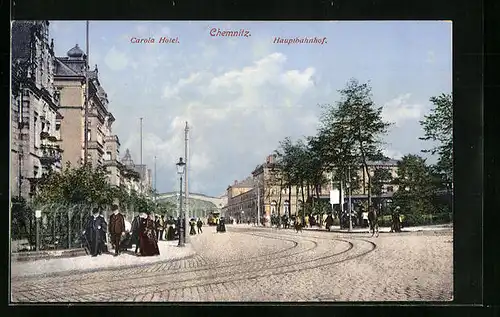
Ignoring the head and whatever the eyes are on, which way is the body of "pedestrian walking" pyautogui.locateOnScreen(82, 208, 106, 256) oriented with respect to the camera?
toward the camera

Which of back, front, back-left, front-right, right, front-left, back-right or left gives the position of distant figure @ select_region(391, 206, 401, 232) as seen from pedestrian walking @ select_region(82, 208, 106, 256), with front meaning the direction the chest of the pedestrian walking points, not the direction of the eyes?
left

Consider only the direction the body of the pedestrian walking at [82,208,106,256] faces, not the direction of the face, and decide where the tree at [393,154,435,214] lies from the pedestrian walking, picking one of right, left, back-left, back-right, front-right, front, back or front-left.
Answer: left

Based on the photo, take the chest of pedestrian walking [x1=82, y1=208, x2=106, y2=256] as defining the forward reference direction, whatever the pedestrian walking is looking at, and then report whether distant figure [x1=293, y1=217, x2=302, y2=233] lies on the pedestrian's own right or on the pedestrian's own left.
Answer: on the pedestrian's own left

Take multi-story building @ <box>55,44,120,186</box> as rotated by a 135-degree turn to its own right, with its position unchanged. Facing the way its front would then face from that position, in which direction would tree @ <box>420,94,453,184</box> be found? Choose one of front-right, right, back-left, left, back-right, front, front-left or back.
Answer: back-left

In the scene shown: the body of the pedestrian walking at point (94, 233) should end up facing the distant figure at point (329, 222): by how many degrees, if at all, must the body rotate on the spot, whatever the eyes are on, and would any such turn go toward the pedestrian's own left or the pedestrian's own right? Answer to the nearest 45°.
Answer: approximately 90° to the pedestrian's own left

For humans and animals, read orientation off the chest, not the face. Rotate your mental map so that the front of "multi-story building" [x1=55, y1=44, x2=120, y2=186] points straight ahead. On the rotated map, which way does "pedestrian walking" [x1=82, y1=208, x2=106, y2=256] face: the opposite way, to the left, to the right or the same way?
to the right

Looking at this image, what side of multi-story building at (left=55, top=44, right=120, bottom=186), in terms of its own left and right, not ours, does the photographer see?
right
